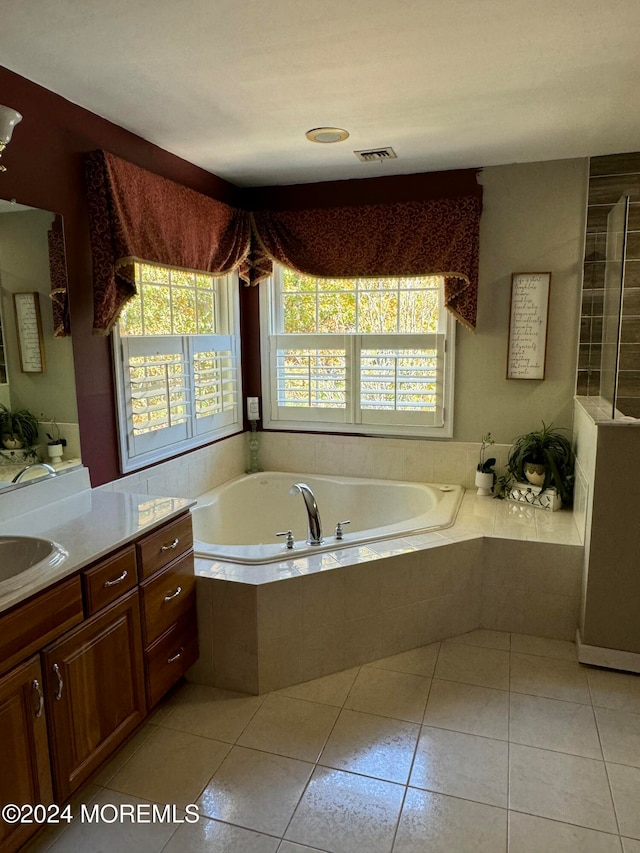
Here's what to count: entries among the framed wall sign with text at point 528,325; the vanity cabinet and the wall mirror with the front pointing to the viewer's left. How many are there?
0

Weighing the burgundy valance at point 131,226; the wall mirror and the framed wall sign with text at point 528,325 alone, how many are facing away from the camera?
0

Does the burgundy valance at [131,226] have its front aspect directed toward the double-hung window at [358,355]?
no

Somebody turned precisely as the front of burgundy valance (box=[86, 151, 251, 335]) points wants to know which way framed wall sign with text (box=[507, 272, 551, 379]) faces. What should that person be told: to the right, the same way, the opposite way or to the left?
to the right

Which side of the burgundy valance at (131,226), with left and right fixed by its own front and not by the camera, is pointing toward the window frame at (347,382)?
left

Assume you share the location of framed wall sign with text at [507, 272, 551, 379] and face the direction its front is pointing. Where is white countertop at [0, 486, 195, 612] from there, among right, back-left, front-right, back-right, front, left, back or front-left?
front-right

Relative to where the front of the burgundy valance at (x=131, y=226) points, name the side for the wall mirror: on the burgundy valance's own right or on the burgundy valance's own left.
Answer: on the burgundy valance's own right

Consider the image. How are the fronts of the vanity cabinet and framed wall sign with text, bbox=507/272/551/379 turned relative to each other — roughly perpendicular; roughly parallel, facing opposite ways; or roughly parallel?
roughly perpendicular

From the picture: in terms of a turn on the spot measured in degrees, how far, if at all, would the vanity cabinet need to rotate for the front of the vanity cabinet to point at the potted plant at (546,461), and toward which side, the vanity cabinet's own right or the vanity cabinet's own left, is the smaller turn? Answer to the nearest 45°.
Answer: approximately 45° to the vanity cabinet's own left

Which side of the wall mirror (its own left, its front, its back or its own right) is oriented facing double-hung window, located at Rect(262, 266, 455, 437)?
left

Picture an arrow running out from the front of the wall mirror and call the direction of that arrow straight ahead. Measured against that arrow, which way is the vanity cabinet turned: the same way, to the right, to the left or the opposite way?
the same way

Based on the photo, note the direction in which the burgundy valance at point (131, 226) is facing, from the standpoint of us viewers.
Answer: facing the viewer and to the right of the viewer

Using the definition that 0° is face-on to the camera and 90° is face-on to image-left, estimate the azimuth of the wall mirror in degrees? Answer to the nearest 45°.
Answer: approximately 315°

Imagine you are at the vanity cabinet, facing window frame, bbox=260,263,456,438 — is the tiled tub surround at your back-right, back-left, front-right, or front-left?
front-right

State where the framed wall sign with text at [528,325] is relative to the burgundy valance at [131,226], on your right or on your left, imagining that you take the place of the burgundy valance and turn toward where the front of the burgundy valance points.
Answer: on your left

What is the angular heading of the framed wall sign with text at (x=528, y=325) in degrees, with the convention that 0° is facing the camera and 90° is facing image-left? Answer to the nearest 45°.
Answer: approximately 0°

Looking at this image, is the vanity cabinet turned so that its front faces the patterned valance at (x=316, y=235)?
no

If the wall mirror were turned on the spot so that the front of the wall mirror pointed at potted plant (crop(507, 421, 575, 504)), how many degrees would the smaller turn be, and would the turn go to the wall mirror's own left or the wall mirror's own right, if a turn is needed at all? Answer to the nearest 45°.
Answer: approximately 45° to the wall mirror's own left
